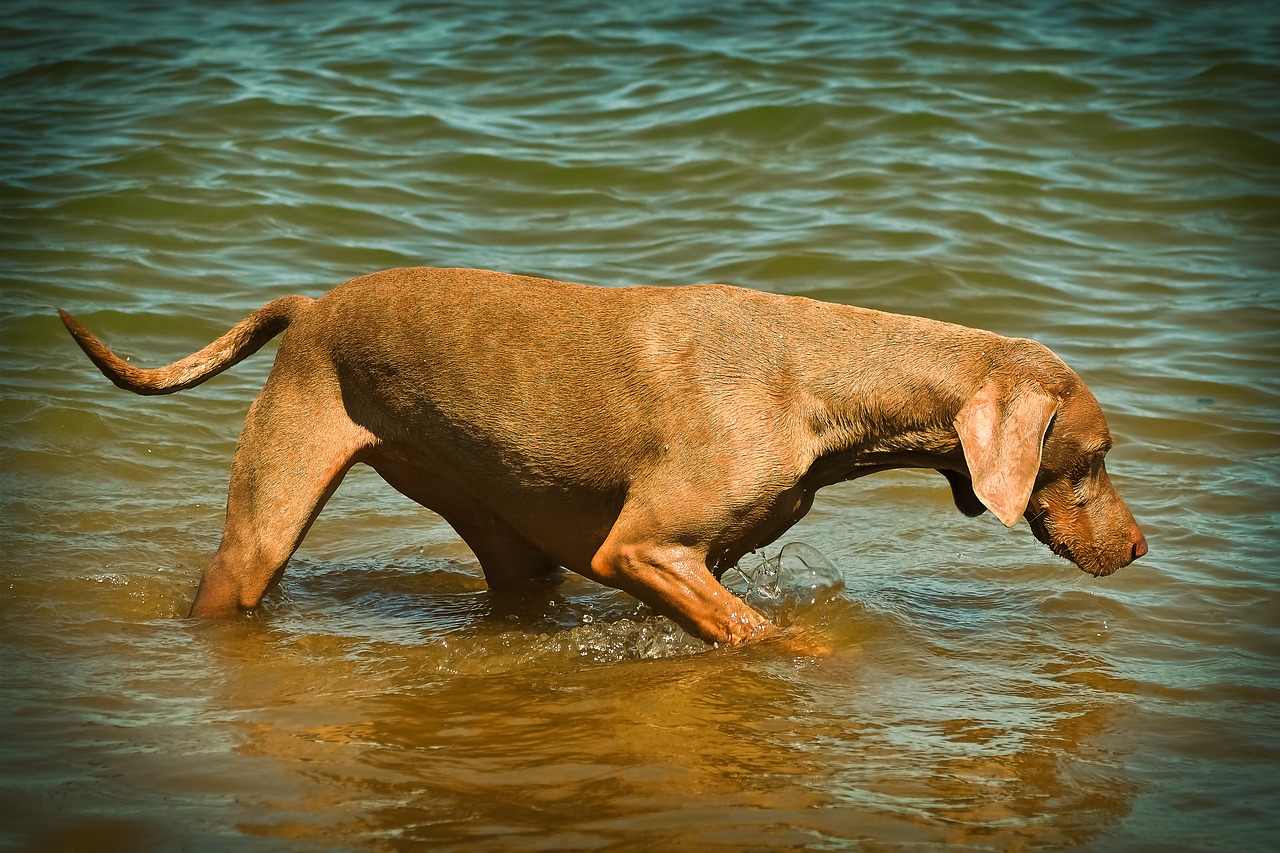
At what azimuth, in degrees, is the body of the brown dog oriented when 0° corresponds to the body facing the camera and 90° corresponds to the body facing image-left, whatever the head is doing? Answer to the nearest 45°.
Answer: approximately 270°
